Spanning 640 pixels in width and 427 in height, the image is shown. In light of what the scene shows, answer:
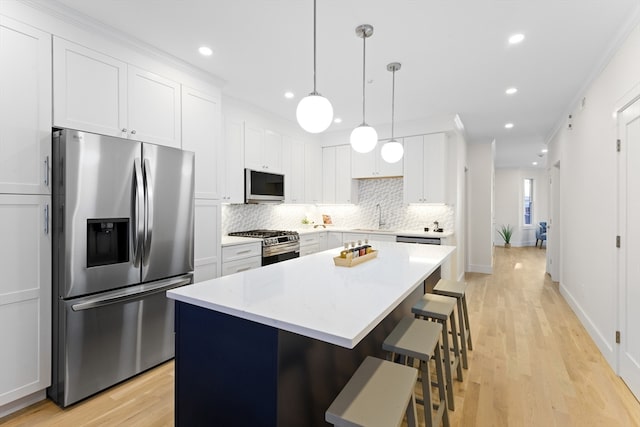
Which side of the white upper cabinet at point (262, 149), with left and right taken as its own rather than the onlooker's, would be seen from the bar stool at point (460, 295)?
front

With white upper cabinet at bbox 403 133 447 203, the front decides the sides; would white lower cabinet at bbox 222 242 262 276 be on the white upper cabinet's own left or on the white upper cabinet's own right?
on the white upper cabinet's own right

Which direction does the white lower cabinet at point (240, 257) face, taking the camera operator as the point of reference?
facing the viewer and to the right of the viewer

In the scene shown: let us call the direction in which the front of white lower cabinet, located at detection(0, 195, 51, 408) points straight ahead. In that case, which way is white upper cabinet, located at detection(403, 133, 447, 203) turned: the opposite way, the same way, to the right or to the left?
to the right

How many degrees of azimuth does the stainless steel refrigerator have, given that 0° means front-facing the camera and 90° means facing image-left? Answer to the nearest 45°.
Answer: approximately 315°

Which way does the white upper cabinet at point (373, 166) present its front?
toward the camera

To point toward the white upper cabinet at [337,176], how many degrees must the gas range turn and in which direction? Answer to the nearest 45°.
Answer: approximately 90° to its left

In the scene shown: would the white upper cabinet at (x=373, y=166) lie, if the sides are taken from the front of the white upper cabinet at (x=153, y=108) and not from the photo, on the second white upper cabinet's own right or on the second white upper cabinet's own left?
on the second white upper cabinet's own left

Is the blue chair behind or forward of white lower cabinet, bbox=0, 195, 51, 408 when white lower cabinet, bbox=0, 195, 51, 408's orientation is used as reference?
forward

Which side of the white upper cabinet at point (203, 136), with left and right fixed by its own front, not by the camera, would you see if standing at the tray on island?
front

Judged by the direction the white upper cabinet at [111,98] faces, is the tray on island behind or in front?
in front

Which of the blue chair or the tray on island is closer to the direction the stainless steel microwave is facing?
the tray on island

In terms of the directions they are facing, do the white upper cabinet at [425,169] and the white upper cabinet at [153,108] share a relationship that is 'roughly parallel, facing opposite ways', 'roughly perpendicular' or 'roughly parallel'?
roughly perpendicular

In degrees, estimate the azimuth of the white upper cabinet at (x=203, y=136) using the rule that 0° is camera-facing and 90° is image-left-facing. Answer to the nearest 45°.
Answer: approximately 315°

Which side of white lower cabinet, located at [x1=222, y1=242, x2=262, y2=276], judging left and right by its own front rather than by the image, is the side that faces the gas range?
left

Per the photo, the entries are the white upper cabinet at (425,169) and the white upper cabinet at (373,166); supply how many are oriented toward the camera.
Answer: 2

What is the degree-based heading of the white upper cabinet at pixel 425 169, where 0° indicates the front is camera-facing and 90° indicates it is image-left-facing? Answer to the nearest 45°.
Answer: approximately 0°
